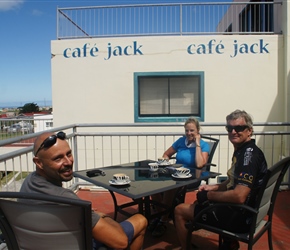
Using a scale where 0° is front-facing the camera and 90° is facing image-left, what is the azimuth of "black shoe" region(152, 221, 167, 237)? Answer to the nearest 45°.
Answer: approximately 45°

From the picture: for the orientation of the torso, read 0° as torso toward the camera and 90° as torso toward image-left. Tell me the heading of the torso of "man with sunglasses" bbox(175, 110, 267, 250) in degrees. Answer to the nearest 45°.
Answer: approximately 90°

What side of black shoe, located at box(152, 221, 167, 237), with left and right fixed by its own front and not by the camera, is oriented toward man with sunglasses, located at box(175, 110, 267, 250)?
left

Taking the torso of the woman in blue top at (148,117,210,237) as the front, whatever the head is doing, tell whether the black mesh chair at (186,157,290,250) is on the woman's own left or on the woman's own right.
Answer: on the woman's own left

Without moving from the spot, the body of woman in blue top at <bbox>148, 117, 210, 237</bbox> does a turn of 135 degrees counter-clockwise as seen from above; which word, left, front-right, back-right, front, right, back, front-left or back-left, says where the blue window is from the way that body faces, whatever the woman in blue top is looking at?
left

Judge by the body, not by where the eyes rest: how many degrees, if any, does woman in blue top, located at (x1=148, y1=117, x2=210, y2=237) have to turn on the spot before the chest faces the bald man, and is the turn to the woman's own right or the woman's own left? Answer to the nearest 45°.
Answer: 0° — they already face them

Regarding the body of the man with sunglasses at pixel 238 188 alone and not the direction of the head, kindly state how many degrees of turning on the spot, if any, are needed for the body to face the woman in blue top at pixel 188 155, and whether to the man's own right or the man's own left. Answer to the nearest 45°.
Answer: approximately 45° to the man's own right
